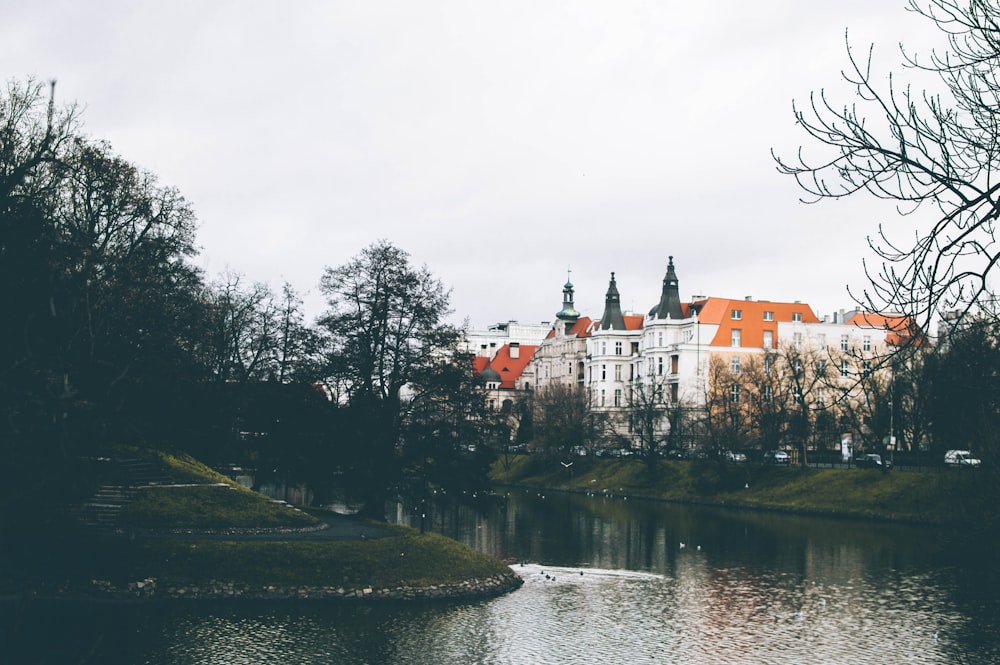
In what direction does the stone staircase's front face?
toward the camera
